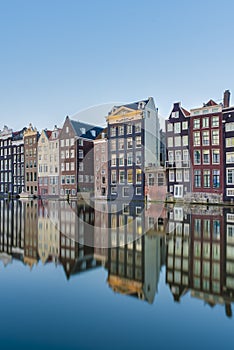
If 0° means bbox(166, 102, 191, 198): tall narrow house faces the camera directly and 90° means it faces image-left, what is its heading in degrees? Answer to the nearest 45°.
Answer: approximately 0°
